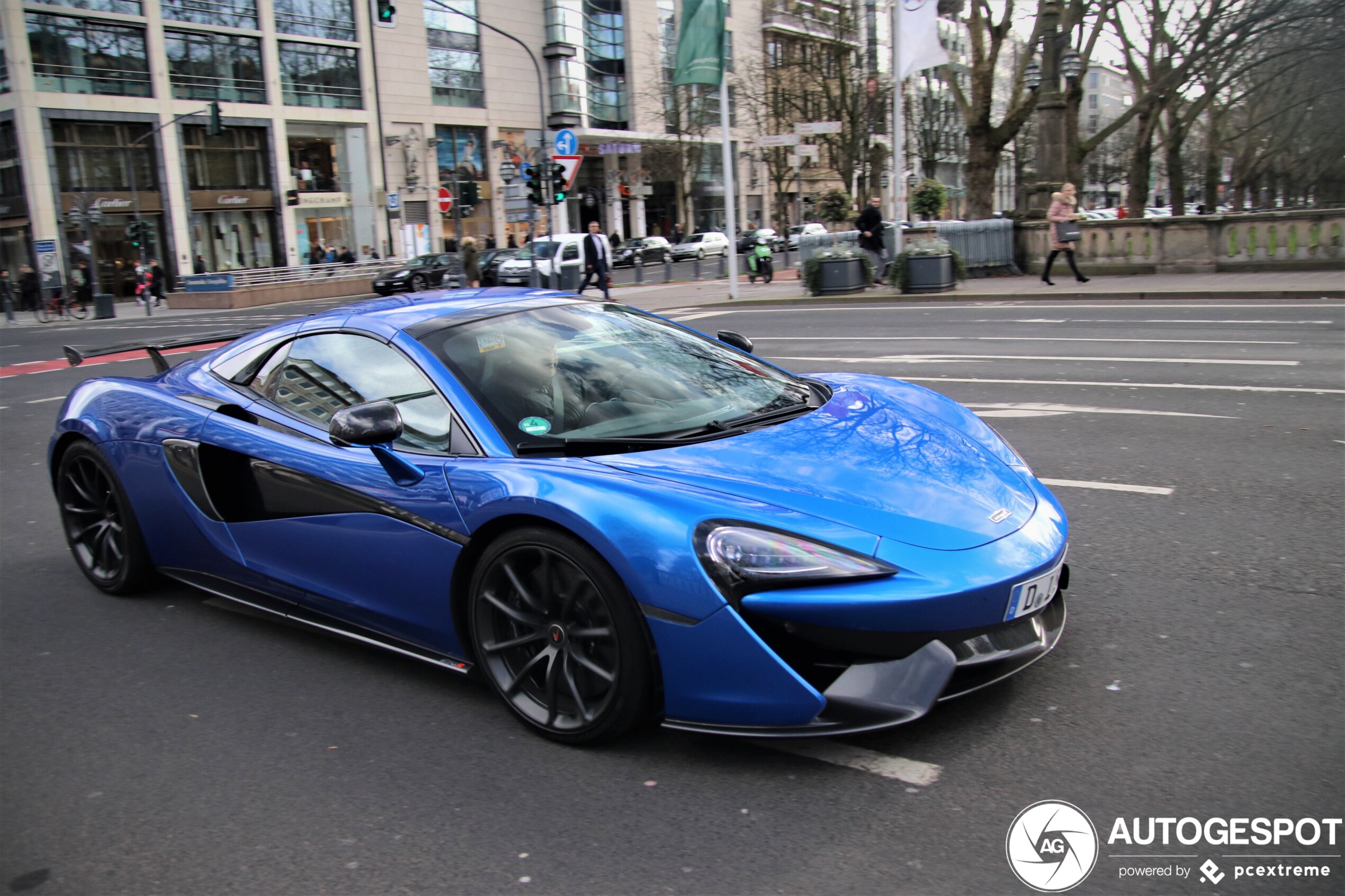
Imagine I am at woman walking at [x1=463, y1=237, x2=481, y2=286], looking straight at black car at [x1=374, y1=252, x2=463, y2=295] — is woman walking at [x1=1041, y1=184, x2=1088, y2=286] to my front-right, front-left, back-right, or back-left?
back-right

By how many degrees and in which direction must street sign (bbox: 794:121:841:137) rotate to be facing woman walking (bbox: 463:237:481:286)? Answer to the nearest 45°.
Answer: approximately 45° to its right

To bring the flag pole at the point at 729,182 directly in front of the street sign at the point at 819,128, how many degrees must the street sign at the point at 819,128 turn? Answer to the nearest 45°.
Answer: approximately 45° to its right

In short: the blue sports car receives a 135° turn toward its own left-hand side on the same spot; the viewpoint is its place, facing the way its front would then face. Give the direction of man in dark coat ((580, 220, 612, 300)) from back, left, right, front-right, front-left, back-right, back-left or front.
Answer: front
